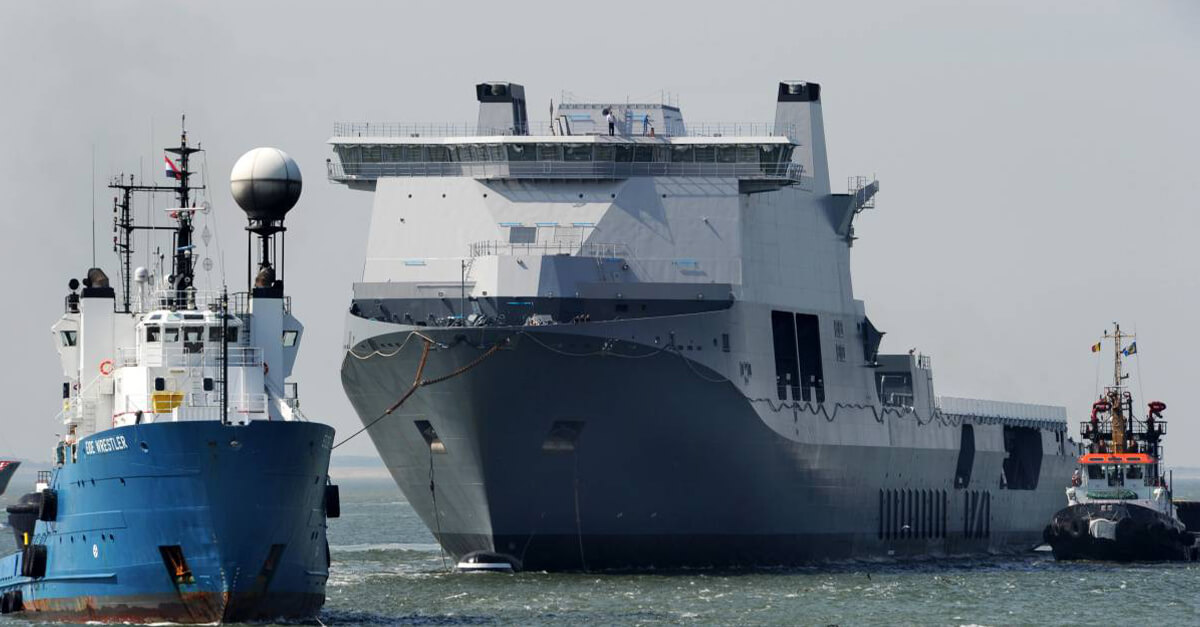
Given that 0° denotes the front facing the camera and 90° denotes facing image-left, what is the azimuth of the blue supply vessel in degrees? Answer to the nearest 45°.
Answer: approximately 0°
